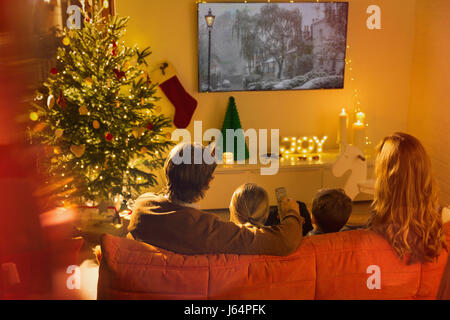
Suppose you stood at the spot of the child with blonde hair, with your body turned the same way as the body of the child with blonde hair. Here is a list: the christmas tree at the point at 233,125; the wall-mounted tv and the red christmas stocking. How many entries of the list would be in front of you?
3

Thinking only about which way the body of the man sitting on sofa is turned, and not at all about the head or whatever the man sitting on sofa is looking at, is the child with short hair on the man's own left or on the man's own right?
on the man's own right

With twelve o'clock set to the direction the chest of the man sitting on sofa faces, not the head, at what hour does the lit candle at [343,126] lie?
The lit candle is roughly at 1 o'clock from the man sitting on sofa.

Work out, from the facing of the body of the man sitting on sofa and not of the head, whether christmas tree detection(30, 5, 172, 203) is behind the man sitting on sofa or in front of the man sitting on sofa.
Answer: in front

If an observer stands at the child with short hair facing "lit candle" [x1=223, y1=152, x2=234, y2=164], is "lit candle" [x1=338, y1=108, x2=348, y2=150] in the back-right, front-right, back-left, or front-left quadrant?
front-right

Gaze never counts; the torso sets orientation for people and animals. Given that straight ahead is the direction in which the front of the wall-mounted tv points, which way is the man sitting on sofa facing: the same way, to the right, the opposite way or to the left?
the opposite way

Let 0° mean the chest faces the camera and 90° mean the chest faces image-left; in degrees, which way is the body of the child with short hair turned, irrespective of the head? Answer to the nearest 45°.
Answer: approximately 180°

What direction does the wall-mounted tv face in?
toward the camera

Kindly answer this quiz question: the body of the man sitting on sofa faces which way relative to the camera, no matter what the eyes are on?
away from the camera

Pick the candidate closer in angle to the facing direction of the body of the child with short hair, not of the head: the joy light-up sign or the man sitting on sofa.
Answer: the joy light-up sign

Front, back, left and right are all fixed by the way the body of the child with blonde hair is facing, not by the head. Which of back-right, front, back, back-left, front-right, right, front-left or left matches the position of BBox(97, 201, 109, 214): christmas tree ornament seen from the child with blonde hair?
front-left

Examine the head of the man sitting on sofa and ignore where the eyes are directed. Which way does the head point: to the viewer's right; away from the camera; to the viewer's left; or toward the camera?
away from the camera

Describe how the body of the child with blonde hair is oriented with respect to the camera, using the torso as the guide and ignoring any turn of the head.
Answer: away from the camera

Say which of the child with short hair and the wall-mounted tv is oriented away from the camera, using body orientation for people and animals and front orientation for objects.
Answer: the child with short hair
